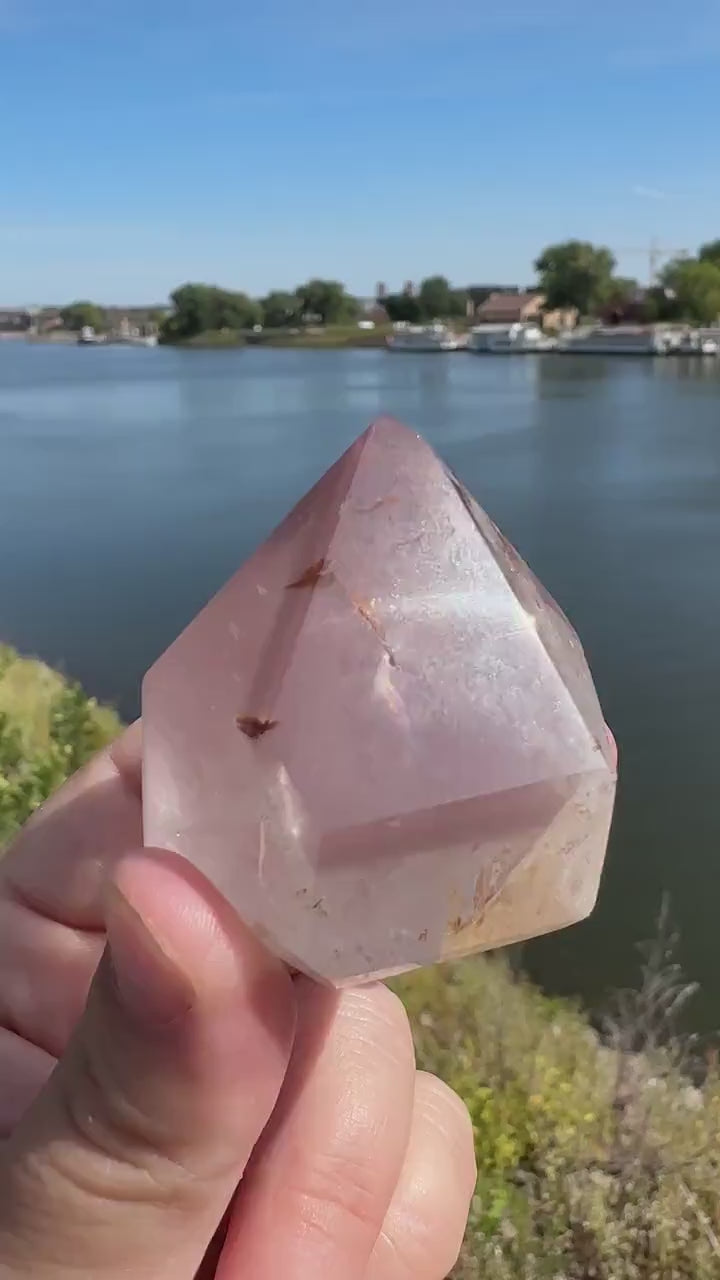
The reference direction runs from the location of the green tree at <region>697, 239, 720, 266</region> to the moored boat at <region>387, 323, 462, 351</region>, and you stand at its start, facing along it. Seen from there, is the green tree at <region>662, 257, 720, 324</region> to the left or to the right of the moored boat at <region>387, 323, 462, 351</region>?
left

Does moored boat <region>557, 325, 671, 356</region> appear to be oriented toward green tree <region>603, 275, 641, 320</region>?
no

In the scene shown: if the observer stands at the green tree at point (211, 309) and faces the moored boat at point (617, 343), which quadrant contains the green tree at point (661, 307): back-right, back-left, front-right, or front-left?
front-left

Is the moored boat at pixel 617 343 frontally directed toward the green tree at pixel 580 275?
no

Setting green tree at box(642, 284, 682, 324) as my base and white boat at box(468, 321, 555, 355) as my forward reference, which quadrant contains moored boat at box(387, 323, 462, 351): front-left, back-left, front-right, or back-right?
front-right
